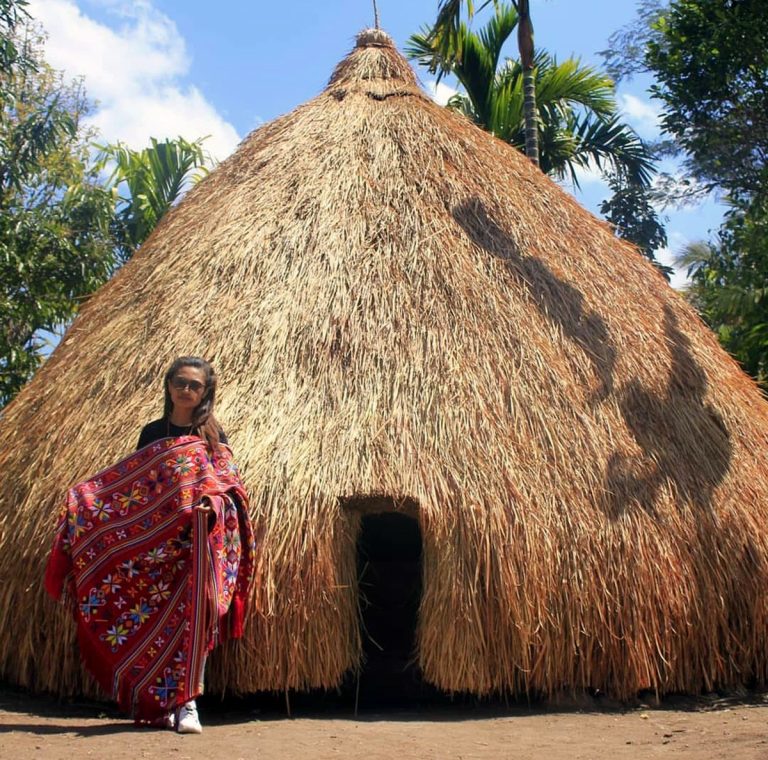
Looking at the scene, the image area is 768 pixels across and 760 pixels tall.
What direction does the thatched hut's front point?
toward the camera

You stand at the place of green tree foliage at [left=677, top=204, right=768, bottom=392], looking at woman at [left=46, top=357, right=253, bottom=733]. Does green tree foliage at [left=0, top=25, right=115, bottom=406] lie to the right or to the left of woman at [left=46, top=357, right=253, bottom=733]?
right

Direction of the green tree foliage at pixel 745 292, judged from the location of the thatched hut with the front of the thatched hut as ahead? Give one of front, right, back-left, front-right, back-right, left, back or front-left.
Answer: back-left

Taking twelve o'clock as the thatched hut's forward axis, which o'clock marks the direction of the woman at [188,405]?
The woman is roughly at 2 o'clock from the thatched hut.

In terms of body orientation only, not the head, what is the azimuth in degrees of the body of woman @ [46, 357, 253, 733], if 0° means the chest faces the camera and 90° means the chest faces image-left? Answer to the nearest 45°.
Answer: approximately 0°
